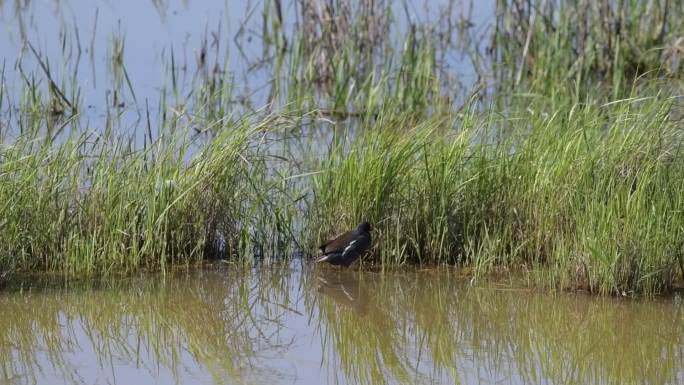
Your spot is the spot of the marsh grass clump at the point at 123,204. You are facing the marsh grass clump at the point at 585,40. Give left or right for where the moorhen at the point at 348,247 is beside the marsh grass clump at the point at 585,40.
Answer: right

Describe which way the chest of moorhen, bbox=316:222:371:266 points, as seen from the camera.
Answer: to the viewer's right

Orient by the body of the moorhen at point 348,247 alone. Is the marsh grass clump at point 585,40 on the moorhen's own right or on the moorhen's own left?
on the moorhen's own left

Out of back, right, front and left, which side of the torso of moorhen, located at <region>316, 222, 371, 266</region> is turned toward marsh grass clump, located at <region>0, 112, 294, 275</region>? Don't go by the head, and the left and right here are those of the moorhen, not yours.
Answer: back
